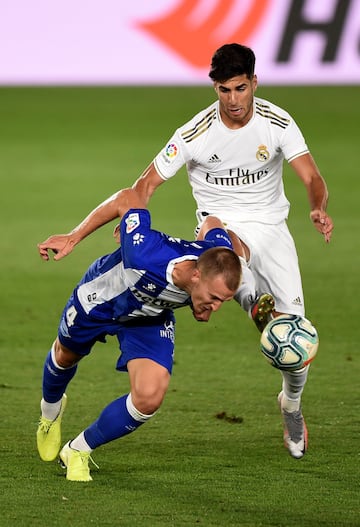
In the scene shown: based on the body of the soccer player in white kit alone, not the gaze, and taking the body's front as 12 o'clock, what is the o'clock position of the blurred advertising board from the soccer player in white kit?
The blurred advertising board is roughly at 6 o'clock from the soccer player in white kit.

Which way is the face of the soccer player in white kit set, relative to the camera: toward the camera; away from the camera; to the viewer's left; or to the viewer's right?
toward the camera

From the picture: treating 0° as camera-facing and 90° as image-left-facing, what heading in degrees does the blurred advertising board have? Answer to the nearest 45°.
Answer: approximately 0°

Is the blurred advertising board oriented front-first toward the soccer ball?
yes

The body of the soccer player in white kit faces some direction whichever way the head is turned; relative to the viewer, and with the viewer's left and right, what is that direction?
facing the viewer

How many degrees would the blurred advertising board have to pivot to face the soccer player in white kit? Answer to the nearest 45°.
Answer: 0° — it already faces them

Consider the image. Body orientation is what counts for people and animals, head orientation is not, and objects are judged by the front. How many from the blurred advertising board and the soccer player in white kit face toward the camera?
2

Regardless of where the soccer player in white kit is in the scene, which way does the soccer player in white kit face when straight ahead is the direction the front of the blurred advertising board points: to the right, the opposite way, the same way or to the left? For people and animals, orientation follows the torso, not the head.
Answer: the same way

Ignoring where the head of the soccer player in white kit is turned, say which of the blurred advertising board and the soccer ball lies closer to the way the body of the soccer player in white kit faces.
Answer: the soccer ball

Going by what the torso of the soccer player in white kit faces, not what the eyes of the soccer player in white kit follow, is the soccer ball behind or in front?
in front
